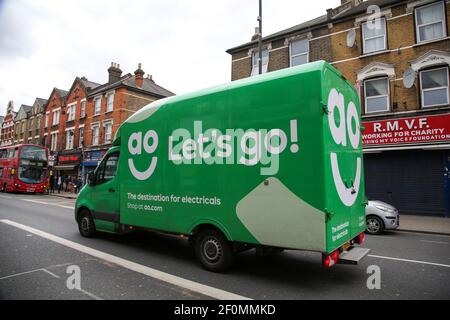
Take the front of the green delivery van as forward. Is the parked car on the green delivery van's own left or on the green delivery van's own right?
on the green delivery van's own right

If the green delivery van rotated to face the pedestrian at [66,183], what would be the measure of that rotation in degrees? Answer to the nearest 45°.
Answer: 0° — it already faces them

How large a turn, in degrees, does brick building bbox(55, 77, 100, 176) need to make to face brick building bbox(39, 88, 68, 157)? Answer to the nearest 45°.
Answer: approximately 135° to its right

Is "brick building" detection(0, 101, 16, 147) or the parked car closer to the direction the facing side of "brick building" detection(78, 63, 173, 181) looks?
the parked car

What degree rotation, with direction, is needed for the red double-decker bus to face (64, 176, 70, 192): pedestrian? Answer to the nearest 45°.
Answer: approximately 90° to its left

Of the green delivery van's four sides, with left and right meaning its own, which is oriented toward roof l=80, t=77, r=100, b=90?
front

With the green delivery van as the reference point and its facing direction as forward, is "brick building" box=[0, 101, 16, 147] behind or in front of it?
in front
